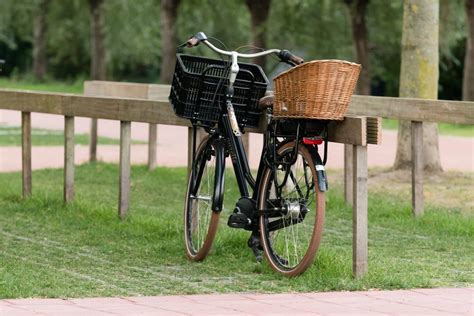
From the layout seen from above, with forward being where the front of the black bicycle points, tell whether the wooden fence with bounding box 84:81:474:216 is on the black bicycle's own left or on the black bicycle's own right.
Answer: on the black bicycle's own right

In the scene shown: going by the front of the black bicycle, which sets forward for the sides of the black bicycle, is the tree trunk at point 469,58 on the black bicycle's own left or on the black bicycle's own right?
on the black bicycle's own right

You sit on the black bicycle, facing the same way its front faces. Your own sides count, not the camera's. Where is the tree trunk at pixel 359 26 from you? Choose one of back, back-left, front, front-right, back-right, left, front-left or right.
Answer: front-right

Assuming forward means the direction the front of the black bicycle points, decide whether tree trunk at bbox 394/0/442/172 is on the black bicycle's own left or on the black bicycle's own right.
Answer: on the black bicycle's own right

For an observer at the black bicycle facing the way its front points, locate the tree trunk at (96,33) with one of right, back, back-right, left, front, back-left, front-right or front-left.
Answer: front-right

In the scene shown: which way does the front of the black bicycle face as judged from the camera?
facing away from the viewer and to the left of the viewer
